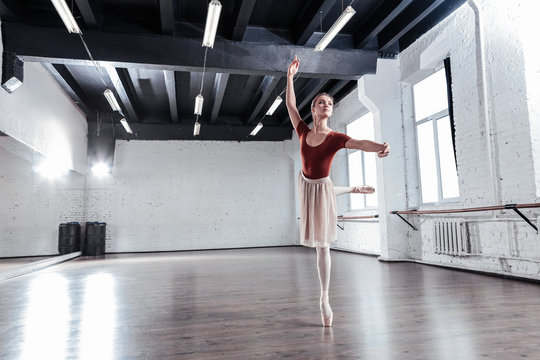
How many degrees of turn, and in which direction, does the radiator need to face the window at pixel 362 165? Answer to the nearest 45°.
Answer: approximately 90° to its right

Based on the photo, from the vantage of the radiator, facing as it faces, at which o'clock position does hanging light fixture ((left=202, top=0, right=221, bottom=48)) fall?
The hanging light fixture is roughly at 12 o'clock from the radiator.

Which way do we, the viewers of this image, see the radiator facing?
facing the viewer and to the left of the viewer

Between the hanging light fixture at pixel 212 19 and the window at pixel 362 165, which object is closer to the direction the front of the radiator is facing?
the hanging light fixture

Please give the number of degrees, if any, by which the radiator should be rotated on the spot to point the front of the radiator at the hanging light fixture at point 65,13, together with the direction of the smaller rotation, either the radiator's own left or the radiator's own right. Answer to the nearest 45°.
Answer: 0° — it already faces it

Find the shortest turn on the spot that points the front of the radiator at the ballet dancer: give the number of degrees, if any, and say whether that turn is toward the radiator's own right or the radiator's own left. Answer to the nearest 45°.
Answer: approximately 45° to the radiator's own left
